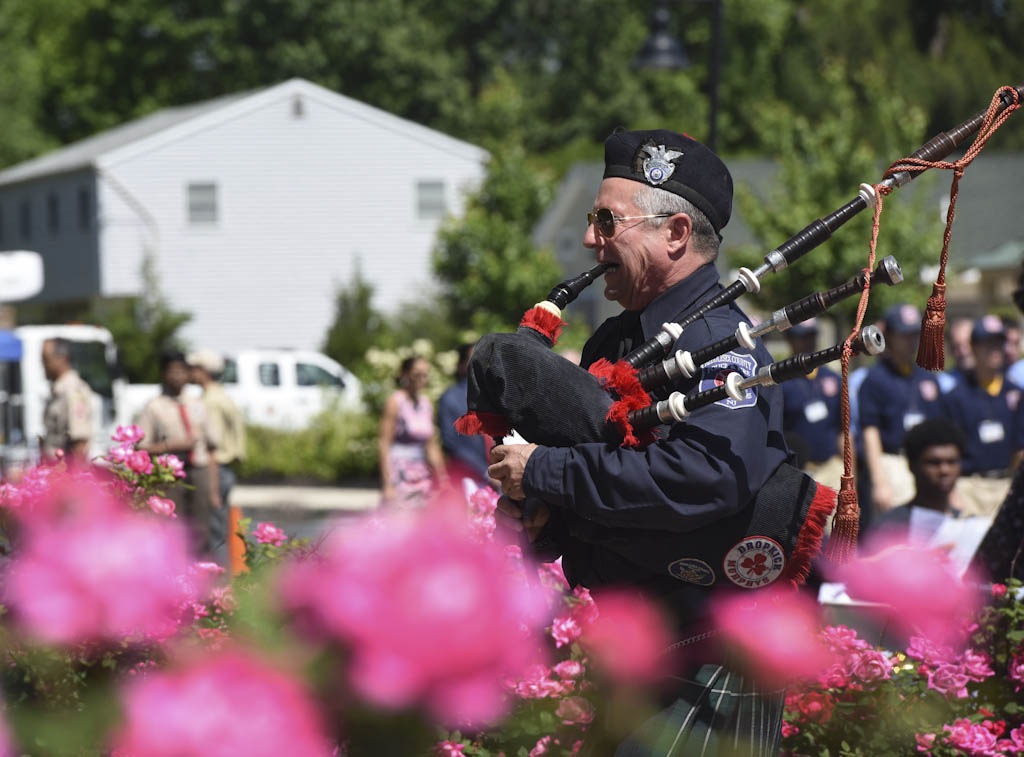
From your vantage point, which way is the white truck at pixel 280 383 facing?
to the viewer's right

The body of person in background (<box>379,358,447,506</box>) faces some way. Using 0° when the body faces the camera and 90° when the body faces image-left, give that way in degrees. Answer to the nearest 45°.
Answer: approximately 315°

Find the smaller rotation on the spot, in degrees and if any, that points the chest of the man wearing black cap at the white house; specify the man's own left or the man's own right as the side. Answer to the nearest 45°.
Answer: approximately 90° to the man's own right

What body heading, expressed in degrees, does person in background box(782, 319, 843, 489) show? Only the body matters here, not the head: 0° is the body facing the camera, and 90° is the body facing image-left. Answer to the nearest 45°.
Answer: approximately 0°

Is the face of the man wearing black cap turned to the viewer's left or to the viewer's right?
to the viewer's left

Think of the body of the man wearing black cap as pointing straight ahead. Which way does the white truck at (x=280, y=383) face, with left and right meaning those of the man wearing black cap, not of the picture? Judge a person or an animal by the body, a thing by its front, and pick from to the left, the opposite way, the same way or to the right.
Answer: the opposite way

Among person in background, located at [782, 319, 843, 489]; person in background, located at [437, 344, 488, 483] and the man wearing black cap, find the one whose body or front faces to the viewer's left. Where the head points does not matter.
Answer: the man wearing black cap

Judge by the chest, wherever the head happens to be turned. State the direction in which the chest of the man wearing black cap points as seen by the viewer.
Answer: to the viewer's left

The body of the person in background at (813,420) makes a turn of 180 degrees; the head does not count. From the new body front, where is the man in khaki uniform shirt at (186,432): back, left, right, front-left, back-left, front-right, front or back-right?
left

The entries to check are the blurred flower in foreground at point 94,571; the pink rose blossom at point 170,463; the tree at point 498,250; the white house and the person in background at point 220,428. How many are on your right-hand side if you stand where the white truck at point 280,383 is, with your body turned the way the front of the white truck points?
3
